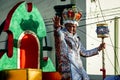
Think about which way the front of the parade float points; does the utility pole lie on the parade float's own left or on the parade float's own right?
on the parade float's own left

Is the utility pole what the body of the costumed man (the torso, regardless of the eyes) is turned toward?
no

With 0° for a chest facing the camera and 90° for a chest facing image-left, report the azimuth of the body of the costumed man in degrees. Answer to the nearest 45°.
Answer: approximately 315°

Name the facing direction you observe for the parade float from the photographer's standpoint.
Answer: facing the viewer and to the right of the viewer
